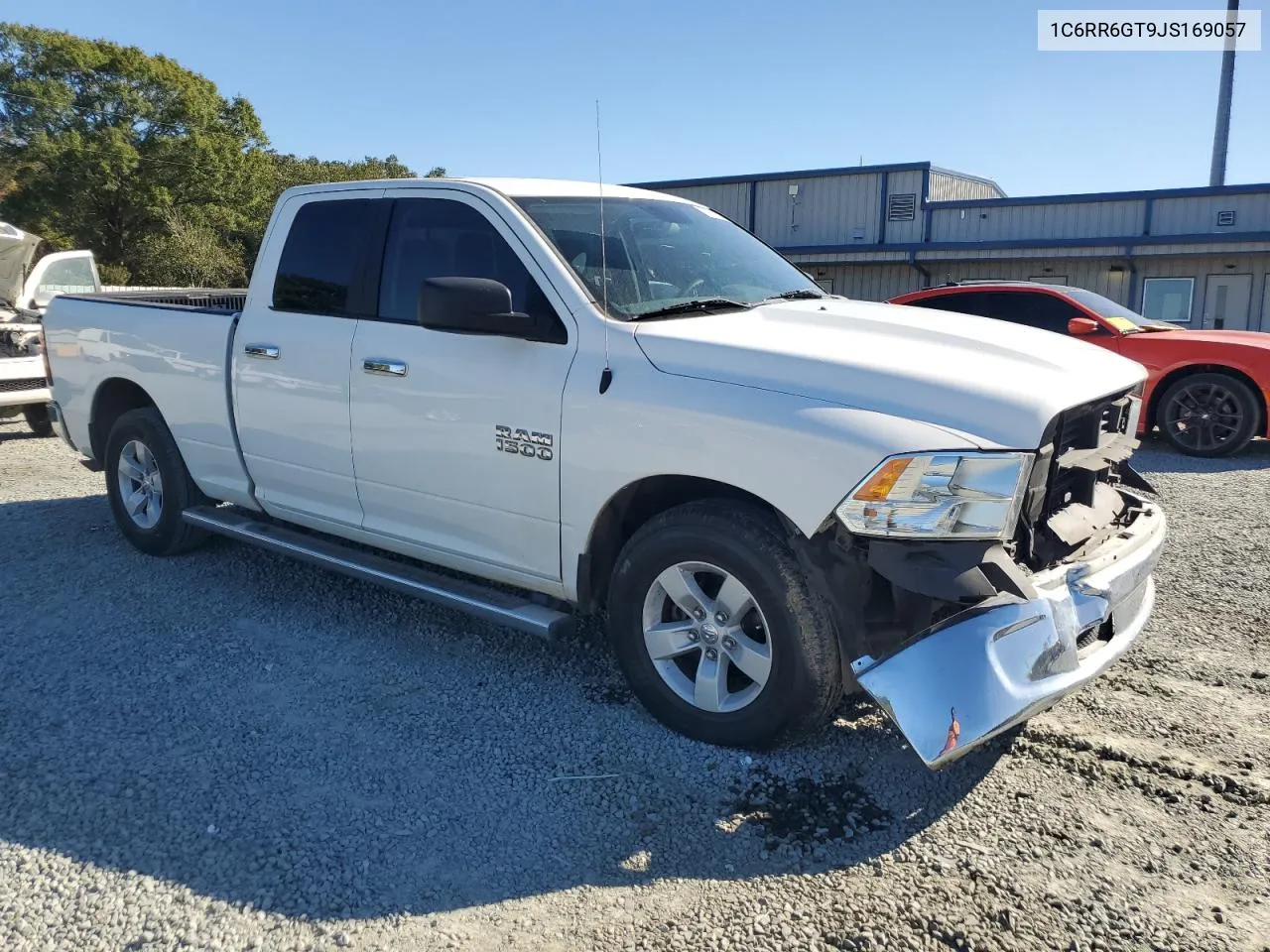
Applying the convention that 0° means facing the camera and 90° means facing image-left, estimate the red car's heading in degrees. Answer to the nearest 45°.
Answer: approximately 270°

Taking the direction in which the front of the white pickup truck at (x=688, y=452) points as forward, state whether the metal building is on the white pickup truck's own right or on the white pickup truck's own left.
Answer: on the white pickup truck's own left

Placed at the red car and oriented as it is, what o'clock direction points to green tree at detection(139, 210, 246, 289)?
The green tree is roughly at 7 o'clock from the red car.

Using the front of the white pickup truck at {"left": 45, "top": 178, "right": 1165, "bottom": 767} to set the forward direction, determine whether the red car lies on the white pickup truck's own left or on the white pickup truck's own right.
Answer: on the white pickup truck's own left

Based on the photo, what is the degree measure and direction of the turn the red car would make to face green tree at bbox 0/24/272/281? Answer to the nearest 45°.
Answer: approximately 135° to its left

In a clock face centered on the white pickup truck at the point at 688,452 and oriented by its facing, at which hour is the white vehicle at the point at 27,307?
The white vehicle is roughly at 6 o'clock from the white pickup truck.

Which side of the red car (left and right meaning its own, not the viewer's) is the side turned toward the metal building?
left

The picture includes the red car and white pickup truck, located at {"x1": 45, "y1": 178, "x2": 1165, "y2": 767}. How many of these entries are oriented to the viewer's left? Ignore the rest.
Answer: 0

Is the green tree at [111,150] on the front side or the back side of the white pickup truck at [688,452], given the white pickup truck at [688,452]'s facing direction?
on the back side

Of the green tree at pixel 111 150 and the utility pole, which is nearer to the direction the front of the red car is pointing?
the utility pole

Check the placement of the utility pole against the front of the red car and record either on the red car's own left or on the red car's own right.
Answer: on the red car's own left
